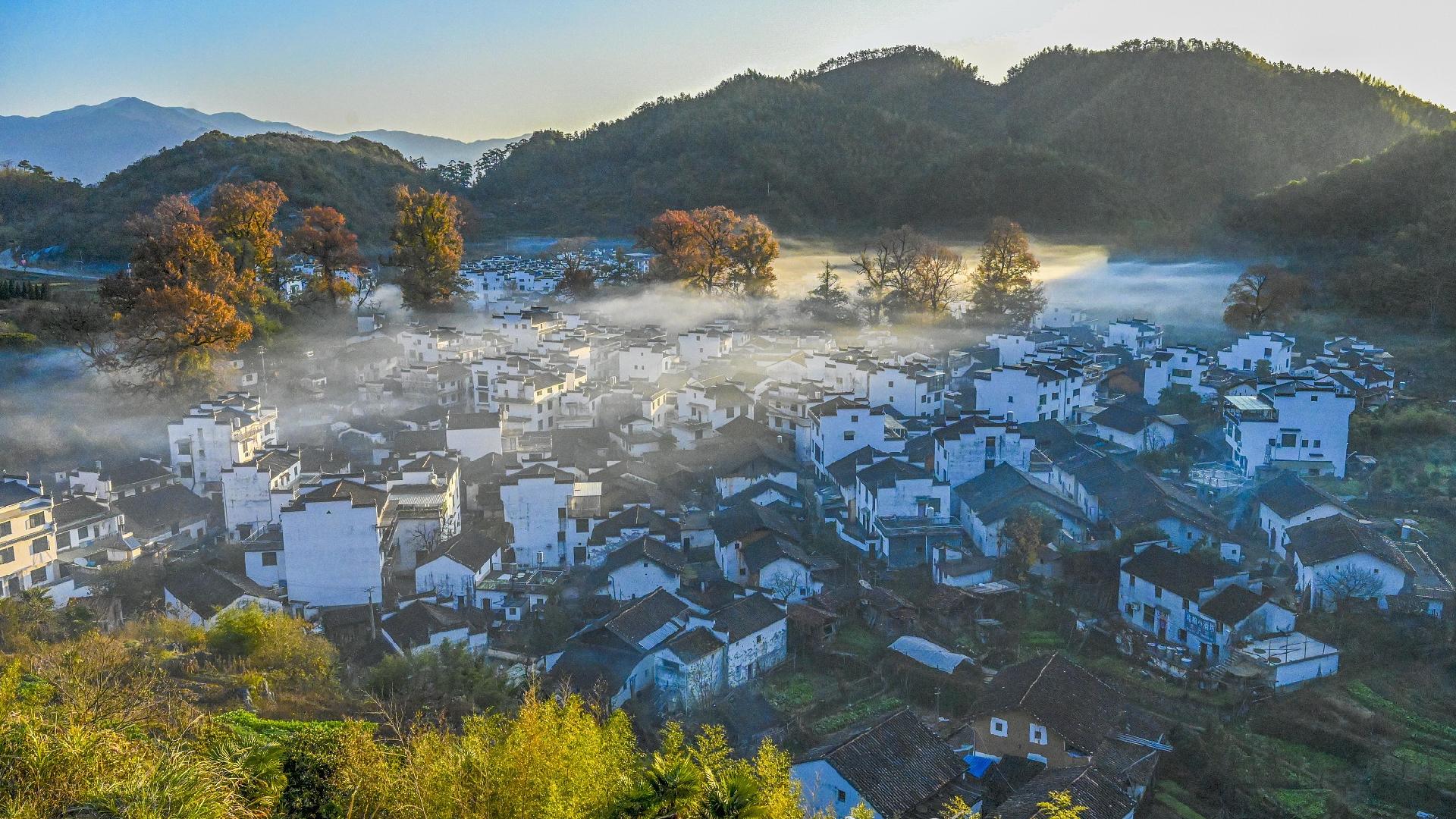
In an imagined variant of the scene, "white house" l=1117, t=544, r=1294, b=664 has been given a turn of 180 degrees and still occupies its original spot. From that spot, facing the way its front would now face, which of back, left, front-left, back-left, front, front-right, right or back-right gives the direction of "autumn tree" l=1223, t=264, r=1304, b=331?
front-left

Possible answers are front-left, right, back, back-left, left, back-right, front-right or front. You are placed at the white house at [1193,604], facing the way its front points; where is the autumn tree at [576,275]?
right

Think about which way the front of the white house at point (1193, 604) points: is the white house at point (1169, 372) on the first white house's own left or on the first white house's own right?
on the first white house's own right

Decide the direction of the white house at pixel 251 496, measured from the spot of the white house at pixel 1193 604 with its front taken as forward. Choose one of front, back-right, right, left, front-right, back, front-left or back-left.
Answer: front-right

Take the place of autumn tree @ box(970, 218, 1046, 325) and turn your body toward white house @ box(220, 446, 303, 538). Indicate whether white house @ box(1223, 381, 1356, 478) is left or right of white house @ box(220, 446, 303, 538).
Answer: left

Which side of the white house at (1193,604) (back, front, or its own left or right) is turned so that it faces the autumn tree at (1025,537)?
right

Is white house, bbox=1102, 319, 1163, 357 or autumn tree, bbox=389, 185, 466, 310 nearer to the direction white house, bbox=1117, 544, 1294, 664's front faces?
the autumn tree

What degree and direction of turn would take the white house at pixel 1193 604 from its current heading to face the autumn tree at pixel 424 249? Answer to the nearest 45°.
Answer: approximately 90° to its right

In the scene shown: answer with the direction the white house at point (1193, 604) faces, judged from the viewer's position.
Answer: facing the viewer and to the left of the viewer

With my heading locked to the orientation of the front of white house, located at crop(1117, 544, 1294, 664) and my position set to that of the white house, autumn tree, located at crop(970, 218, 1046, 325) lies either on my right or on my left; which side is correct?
on my right

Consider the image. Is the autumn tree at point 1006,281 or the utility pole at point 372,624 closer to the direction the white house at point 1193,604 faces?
the utility pole

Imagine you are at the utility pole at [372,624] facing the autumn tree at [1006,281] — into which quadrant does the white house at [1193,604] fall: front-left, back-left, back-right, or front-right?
front-right

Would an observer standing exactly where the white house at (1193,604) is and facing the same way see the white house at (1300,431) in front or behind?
behind

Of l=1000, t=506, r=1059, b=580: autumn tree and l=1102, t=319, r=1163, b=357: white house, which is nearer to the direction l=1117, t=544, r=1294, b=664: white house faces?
the autumn tree
